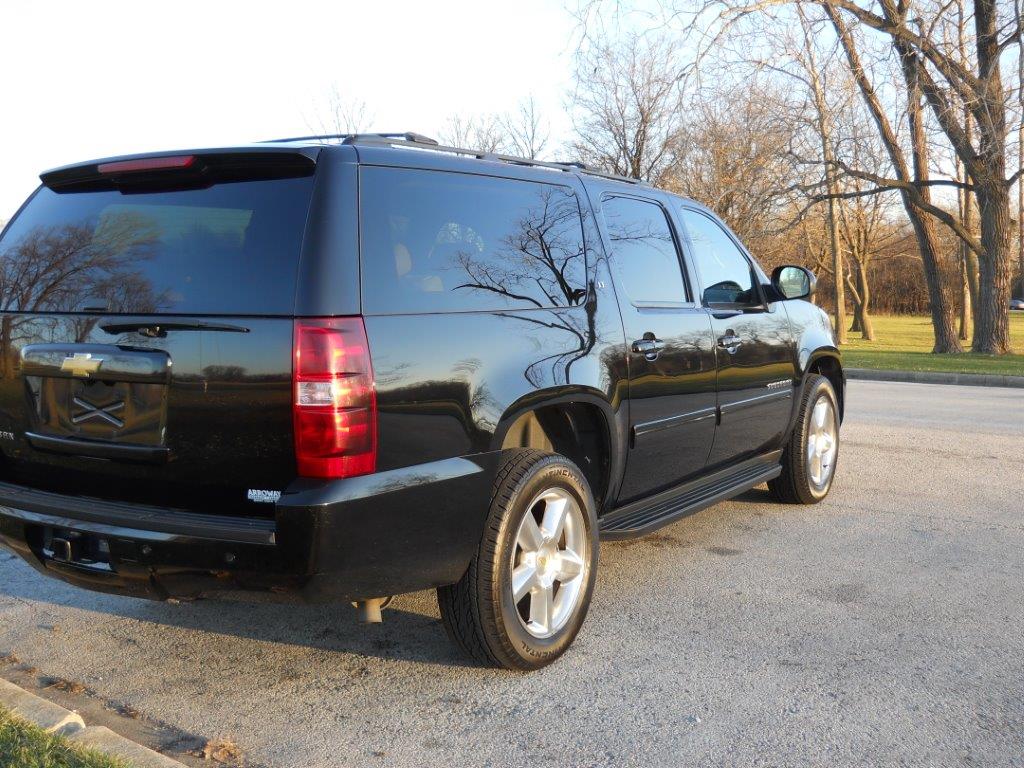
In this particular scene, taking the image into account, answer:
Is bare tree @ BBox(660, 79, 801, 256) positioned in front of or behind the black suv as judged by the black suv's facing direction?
in front

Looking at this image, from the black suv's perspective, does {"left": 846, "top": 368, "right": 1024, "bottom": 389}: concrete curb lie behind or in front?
in front

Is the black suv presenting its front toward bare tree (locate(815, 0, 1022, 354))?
yes

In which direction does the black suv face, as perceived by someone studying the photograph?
facing away from the viewer and to the right of the viewer
